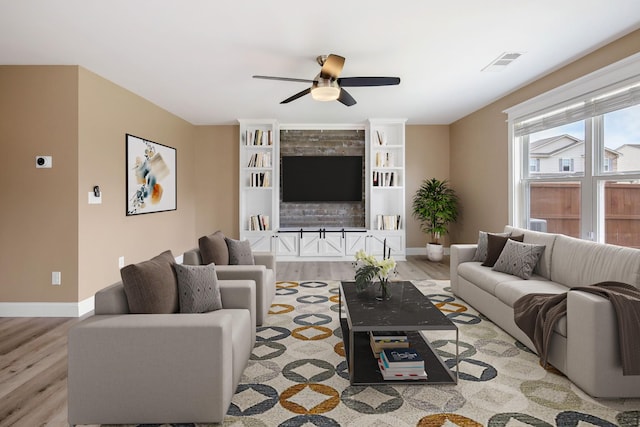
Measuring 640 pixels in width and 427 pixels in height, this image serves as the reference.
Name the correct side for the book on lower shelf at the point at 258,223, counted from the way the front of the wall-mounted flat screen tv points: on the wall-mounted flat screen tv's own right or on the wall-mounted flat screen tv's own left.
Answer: on the wall-mounted flat screen tv's own right

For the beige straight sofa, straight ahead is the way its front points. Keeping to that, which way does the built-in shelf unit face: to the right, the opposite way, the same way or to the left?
to the left

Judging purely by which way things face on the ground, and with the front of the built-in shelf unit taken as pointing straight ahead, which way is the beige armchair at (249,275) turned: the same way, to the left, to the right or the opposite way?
to the left

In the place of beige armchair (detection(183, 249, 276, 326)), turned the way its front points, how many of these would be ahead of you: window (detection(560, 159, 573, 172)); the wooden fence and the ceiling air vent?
3

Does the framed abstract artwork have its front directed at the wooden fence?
yes

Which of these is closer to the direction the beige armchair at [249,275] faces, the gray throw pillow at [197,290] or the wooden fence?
the wooden fence

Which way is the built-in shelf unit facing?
toward the camera

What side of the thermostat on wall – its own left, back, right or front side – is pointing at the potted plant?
left

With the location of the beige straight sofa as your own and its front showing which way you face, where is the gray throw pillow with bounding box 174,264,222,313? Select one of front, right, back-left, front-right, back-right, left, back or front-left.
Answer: front

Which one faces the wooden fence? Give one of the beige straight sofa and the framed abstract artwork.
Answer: the framed abstract artwork

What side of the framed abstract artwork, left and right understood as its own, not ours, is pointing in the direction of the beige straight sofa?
front

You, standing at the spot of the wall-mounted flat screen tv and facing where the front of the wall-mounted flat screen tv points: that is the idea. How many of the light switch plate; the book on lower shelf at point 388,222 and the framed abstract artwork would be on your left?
1

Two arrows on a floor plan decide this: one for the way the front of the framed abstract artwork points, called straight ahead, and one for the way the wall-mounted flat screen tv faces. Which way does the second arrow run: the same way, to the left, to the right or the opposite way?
to the right

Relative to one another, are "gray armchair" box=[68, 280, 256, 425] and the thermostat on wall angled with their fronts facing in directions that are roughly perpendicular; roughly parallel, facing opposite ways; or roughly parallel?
roughly perpendicular

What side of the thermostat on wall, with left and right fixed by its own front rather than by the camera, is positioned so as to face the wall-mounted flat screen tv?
left

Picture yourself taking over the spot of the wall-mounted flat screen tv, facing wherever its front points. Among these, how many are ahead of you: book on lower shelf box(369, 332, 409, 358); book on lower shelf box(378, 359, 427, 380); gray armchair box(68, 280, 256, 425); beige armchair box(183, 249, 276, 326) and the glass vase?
5

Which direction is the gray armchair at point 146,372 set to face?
to the viewer's right

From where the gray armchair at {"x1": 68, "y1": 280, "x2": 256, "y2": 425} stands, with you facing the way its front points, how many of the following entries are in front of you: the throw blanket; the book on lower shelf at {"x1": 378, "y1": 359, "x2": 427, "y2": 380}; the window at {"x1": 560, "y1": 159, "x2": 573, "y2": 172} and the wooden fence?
4

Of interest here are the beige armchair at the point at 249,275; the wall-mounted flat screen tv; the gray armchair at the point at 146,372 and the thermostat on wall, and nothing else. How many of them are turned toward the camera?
2

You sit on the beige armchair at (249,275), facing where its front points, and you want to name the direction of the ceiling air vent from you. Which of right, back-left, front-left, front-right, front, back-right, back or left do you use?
front

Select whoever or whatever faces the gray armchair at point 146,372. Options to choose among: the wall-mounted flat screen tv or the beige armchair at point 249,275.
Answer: the wall-mounted flat screen tv
